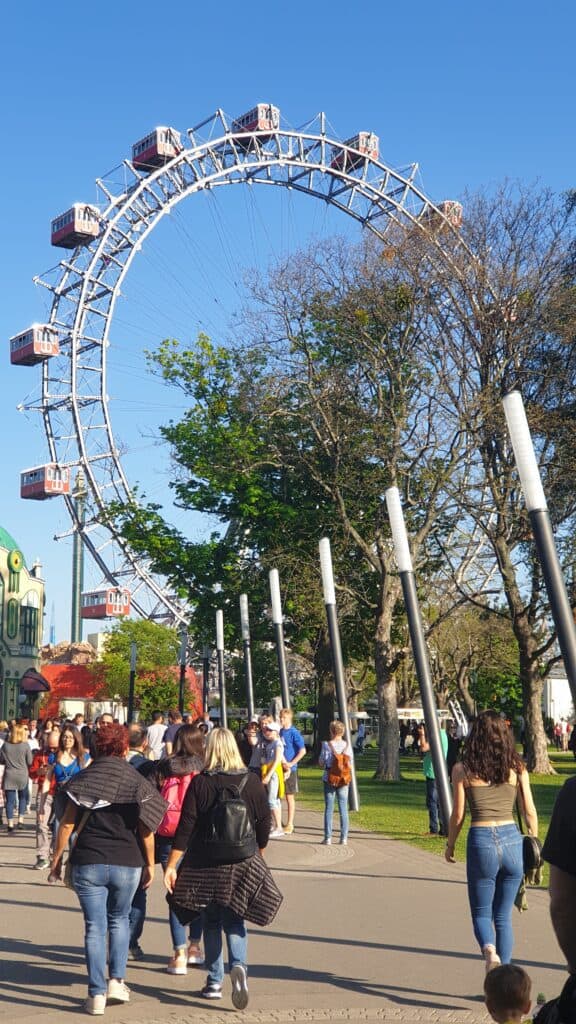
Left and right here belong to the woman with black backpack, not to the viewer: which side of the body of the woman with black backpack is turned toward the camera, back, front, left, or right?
back

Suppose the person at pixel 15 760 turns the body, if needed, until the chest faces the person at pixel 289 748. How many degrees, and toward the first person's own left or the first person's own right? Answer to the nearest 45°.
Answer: approximately 135° to the first person's own right

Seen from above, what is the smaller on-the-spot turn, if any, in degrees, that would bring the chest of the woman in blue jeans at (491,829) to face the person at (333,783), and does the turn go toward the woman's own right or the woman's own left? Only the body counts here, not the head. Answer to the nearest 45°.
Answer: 0° — they already face them

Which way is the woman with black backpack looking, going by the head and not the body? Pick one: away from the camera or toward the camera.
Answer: away from the camera

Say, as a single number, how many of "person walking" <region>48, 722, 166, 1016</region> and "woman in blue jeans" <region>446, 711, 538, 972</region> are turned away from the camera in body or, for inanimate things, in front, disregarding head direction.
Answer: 2

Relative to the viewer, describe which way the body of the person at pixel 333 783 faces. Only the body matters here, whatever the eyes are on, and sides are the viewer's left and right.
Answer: facing away from the viewer

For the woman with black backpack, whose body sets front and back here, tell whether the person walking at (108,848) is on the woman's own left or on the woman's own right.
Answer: on the woman's own left

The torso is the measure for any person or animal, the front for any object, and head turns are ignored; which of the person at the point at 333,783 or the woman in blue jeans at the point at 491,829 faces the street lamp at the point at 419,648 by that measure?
the woman in blue jeans

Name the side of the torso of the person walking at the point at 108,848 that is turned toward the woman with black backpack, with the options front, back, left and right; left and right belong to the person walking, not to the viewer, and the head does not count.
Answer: right

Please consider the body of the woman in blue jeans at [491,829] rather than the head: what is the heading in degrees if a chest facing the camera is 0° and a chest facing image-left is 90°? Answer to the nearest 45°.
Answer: approximately 180°

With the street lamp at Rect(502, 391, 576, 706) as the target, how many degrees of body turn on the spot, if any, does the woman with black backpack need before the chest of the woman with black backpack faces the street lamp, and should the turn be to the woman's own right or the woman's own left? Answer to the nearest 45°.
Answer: approximately 90° to the woman's own right

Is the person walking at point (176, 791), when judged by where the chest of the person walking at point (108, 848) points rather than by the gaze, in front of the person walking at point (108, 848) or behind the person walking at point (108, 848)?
in front

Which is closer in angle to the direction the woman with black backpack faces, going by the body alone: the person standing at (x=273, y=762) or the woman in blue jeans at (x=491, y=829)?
the person standing

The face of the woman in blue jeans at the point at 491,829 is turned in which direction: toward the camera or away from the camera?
away from the camera

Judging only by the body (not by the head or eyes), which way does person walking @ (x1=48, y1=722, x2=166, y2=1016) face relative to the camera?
away from the camera
